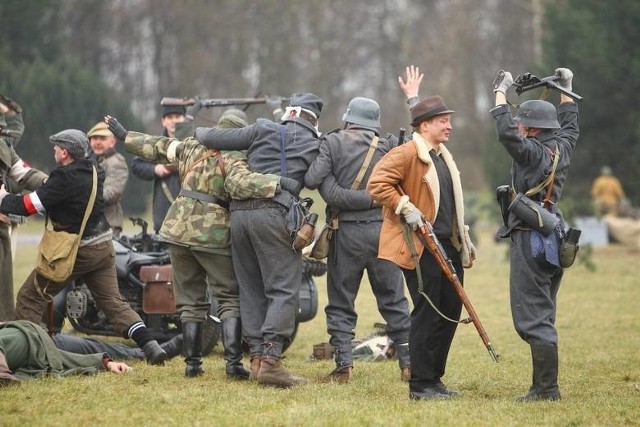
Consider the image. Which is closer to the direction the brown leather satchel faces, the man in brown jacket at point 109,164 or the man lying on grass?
the man lying on grass

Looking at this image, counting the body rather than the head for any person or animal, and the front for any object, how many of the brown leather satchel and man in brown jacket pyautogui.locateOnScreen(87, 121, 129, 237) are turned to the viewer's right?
0

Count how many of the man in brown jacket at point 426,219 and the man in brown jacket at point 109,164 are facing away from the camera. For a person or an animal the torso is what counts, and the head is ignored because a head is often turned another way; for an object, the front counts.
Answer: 0

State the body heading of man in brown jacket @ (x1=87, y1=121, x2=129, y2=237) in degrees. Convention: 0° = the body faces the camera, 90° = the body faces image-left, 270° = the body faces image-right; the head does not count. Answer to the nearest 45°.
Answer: approximately 45°

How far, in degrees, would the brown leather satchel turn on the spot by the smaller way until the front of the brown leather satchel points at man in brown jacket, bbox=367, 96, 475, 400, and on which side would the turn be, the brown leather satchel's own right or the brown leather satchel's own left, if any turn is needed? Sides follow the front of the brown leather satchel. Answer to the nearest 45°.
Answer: approximately 45° to the brown leather satchel's own left

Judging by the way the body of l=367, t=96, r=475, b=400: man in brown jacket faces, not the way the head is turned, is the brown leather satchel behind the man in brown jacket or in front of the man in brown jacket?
behind

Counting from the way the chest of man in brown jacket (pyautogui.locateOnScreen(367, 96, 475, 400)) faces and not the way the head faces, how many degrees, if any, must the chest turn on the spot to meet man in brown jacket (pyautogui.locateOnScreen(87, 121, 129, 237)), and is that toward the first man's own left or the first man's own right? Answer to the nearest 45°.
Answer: approximately 180°

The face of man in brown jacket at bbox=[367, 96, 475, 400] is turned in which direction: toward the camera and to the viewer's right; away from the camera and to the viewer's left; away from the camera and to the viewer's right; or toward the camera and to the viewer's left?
toward the camera and to the viewer's right
